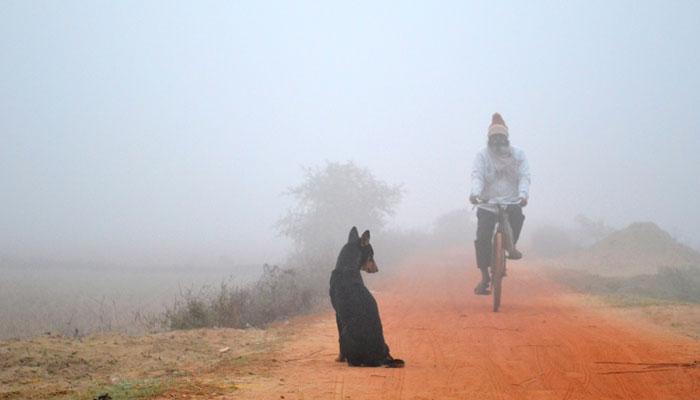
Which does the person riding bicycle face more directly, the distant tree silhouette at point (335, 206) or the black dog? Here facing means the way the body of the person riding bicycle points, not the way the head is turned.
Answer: the black dog

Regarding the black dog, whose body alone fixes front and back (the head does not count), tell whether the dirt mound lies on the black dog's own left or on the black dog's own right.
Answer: on the black dog's own right

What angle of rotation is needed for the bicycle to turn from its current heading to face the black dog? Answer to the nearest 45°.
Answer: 0° — it already faces it

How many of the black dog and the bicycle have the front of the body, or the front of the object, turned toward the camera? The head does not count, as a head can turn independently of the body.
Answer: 1

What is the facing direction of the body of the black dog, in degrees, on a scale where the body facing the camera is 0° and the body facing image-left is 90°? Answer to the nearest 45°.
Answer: approximately 135°

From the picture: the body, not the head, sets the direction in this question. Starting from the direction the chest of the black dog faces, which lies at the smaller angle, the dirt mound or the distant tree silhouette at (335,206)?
the distant tree silhouette

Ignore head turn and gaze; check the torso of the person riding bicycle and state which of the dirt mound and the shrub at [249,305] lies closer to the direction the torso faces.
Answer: the shrub

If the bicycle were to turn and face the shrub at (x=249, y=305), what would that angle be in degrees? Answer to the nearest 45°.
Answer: approximately 90° to its right
